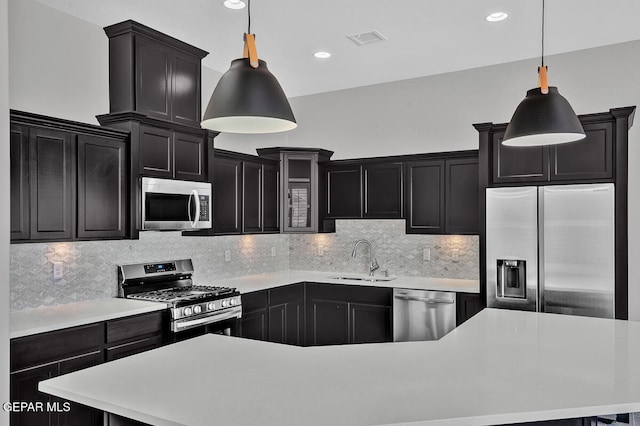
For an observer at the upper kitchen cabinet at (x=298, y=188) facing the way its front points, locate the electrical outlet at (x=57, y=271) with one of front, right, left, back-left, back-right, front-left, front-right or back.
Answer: front-right

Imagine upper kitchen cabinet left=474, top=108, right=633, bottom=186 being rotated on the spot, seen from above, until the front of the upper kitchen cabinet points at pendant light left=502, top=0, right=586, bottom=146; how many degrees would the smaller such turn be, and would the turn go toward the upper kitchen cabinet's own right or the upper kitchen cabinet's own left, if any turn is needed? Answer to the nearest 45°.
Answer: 0° — it already faces it

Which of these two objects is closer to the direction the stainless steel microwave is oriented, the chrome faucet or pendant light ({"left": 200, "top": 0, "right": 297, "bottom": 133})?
the pendant light

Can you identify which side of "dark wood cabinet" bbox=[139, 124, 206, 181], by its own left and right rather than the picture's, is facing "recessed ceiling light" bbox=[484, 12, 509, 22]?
front

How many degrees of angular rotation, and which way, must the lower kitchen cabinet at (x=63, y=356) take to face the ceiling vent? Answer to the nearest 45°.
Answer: approximately 45° to its left

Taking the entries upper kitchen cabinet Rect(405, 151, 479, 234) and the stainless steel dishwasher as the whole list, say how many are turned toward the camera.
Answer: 2

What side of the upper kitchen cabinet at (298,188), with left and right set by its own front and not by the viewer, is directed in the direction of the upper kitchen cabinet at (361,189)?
left

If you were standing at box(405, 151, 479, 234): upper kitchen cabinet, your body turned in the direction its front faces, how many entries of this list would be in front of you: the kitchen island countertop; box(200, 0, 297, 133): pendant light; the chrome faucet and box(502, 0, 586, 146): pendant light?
3
